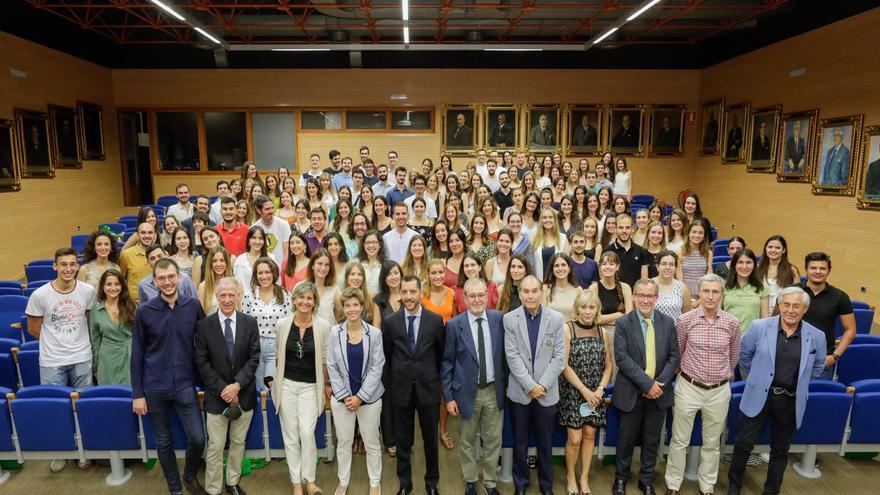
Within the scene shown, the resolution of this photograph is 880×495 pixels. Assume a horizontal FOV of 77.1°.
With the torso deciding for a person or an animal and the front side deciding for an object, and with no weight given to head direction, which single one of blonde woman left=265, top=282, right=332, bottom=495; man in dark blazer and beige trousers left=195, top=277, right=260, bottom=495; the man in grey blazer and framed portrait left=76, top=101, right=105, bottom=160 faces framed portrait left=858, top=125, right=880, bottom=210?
framed portrait left=76, top=101, right=105, bottom=160

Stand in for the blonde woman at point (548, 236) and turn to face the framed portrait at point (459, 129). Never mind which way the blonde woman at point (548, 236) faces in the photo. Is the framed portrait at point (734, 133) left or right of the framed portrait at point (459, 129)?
right

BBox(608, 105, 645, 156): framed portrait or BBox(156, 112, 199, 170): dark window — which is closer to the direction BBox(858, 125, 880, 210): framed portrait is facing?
the dark window

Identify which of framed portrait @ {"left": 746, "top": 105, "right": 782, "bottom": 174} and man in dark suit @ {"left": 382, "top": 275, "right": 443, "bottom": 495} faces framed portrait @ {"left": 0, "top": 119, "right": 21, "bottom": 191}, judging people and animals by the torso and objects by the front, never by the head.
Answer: framed portrait @ {"left": 746, "top": 105, "right": 782, "bottom": 174}

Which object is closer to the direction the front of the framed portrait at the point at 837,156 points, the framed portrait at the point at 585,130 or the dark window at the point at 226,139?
the dark window

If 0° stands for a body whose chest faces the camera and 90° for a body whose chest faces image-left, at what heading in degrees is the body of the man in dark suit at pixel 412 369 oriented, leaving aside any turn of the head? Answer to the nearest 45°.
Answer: approximately 0°

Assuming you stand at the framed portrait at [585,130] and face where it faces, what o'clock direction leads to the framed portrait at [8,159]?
the framed portrait at [8,159] is roughly at 2 o'clock from the framed portrait at [585,130].

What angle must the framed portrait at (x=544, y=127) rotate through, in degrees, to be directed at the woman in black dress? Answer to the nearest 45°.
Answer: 0° — it already faces them
